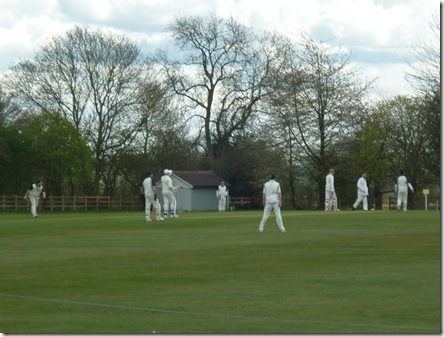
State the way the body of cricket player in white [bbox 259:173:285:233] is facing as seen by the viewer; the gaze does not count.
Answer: away from the camera

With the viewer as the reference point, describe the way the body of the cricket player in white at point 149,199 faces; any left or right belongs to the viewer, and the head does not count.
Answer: facing away from the viewer and to the right of the viewer
